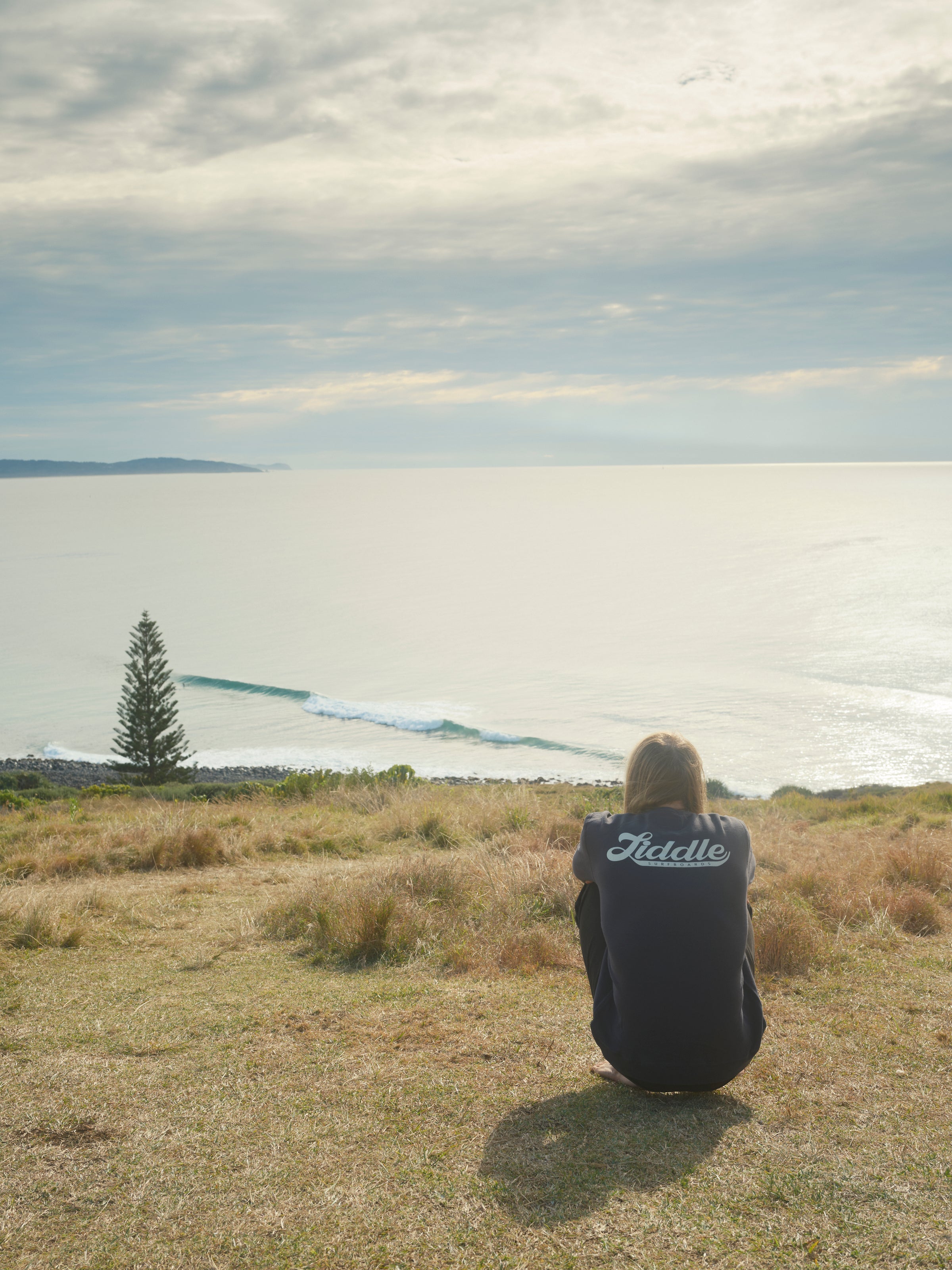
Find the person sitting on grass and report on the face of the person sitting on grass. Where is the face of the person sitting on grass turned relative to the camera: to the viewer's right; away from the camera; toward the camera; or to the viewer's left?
away from the camera

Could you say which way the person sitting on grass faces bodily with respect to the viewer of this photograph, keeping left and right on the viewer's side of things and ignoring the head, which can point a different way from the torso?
facing away from the viewer

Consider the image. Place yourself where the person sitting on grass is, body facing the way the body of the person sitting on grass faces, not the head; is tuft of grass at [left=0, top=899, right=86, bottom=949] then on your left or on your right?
on your left
